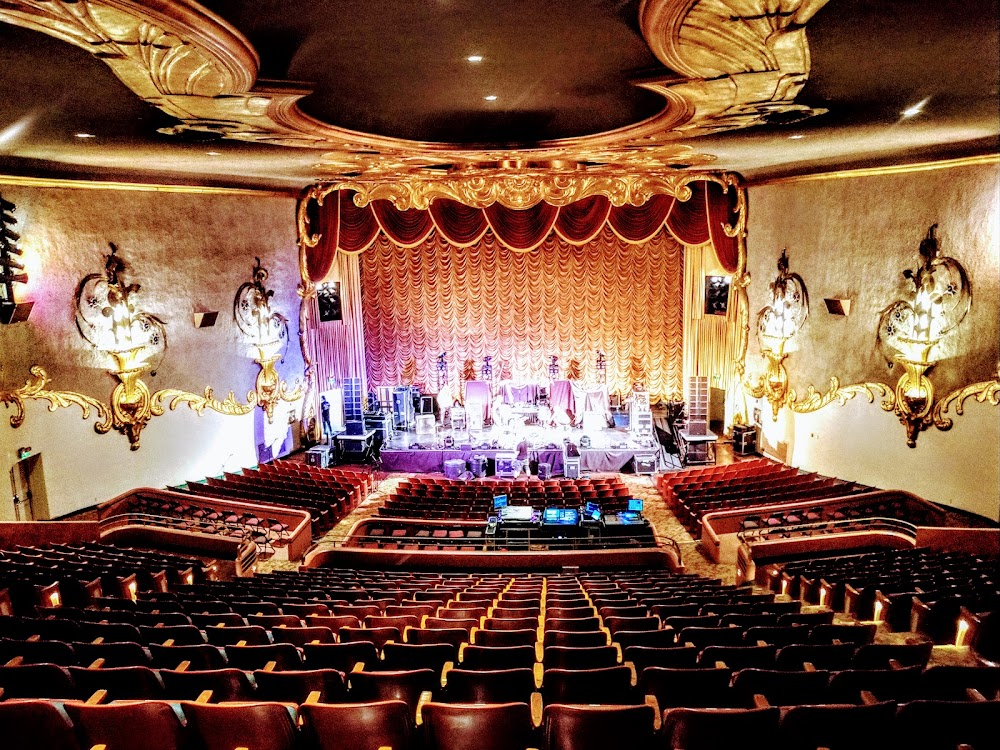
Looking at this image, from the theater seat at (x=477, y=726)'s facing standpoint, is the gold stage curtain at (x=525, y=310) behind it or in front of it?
in front

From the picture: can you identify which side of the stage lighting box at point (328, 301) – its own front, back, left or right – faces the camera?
front

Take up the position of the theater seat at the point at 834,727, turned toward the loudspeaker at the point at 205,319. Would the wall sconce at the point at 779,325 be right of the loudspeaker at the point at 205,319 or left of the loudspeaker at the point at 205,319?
right

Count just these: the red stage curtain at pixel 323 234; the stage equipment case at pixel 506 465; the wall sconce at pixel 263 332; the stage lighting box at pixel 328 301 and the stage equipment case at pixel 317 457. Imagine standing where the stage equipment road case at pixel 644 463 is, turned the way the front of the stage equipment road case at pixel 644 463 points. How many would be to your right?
5

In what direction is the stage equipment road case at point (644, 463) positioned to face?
toward the camera

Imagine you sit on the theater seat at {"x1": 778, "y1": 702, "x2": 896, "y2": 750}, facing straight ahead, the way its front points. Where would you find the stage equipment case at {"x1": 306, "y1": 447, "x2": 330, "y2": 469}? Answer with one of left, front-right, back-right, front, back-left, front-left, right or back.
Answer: front-left

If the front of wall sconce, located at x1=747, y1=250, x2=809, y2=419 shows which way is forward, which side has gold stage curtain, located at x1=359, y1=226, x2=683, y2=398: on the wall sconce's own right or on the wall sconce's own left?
on the wall sconce's own right

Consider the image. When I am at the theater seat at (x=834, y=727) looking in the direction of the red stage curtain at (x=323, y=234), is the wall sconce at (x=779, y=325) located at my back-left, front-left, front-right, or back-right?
front-right

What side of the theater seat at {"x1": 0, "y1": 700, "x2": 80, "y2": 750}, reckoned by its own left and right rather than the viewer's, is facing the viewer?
back

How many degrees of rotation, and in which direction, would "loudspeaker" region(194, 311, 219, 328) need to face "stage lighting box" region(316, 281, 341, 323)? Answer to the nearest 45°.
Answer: approximately 90° to its left

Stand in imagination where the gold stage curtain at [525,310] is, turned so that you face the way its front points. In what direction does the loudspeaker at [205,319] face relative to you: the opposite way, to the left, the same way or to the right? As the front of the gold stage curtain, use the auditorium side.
to the left

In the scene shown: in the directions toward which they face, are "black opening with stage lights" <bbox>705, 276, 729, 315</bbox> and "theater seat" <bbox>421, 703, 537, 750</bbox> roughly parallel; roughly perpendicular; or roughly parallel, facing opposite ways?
roughly parallel, facing opposite ways

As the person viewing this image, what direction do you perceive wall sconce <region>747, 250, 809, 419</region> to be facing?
facing the viewer and to the left of the viewer

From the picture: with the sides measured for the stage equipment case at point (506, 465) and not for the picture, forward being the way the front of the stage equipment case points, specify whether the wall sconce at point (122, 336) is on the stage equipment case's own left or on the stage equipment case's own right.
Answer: on the stage equipment case's own right

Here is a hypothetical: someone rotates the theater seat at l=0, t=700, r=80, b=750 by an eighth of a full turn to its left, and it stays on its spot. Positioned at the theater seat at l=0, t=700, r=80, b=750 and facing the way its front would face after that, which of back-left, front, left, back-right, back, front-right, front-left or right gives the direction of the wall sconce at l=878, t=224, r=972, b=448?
back-right

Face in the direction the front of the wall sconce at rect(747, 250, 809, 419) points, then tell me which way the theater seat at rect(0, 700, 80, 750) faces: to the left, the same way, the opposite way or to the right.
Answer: to the right

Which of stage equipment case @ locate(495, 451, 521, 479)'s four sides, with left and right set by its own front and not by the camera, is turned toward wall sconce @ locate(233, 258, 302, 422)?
right

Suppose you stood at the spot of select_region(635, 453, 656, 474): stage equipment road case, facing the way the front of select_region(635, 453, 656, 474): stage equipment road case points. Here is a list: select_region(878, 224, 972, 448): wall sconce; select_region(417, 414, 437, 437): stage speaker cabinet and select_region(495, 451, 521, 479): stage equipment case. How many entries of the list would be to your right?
2

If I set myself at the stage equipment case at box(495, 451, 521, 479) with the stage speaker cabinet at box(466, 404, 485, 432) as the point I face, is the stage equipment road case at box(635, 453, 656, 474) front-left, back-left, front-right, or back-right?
back-right

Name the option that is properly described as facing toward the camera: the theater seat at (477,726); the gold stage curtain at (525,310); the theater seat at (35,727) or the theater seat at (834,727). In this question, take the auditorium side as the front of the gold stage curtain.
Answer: the gold stage curtain
